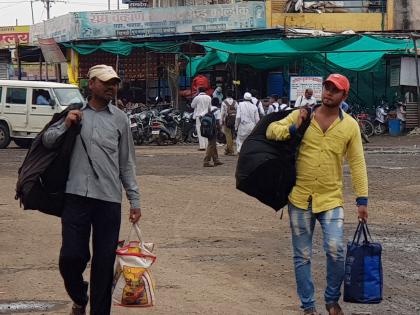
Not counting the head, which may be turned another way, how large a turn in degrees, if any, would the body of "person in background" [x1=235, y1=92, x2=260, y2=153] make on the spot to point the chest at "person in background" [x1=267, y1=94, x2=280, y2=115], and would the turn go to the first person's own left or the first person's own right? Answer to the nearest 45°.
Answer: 0° — they already face them

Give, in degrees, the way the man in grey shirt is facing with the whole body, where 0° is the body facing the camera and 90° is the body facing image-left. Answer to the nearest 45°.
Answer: approximately 0°

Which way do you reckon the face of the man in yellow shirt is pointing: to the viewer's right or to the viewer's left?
to the viewer's left

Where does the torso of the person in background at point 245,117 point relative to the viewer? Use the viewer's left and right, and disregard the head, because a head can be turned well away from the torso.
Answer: facing away from the viewer

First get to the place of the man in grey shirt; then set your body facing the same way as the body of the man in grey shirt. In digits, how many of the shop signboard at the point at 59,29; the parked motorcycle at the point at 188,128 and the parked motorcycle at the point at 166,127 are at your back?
3

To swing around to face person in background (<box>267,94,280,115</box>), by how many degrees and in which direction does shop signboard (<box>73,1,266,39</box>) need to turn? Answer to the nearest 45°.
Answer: approximately 45° to its left

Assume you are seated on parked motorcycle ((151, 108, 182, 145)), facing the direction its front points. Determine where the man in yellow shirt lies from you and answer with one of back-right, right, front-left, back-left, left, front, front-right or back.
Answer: back-right

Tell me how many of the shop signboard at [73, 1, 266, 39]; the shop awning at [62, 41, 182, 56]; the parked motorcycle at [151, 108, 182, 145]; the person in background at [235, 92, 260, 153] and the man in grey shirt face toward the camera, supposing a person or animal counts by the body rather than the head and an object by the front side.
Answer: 3

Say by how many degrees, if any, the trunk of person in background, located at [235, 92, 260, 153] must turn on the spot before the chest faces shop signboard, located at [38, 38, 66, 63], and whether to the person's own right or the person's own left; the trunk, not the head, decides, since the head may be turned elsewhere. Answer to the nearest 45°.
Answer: approximately 45° to the person's own left

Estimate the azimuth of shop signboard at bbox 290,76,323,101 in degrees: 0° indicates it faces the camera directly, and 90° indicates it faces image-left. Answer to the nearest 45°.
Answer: approximately 0°

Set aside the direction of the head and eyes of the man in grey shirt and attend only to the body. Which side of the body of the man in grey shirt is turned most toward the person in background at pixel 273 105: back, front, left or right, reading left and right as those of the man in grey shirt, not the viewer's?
back
